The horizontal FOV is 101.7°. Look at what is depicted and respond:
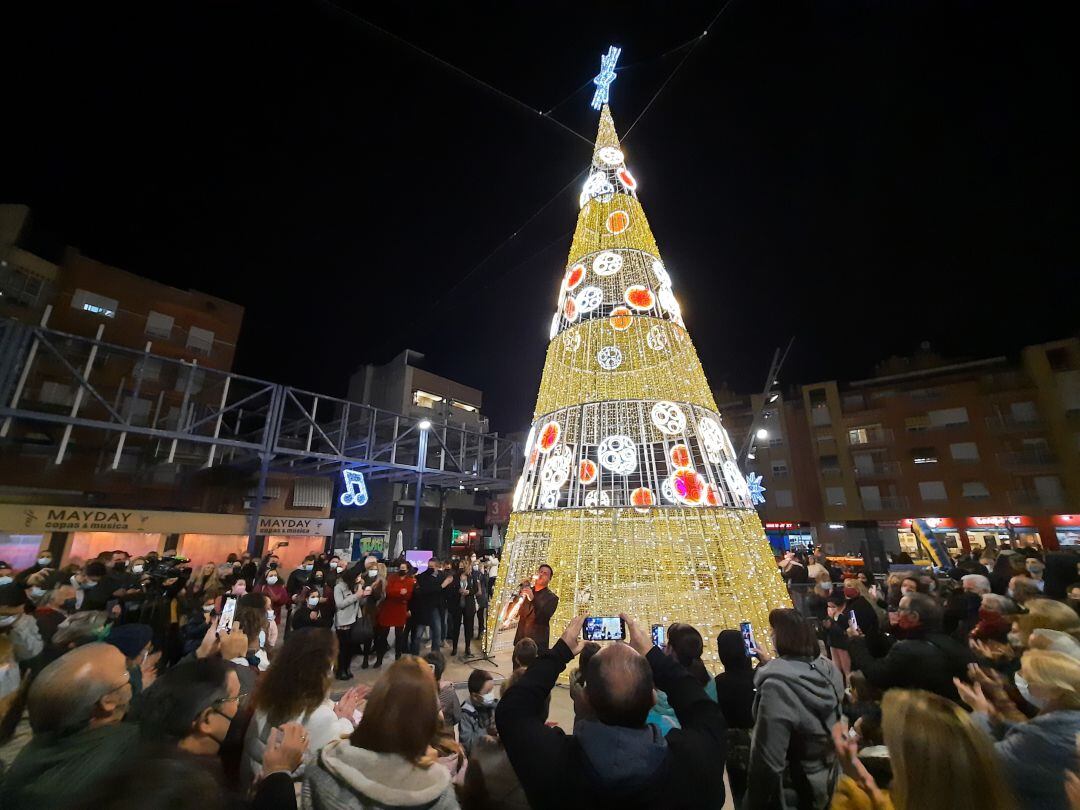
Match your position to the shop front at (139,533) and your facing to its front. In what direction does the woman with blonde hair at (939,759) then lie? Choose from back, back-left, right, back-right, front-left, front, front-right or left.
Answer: front-right

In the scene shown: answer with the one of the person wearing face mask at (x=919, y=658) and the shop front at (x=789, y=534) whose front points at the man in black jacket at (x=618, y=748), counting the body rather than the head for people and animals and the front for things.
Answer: the shop front

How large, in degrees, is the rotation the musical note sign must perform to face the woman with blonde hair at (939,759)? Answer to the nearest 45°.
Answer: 0° — it already faces them

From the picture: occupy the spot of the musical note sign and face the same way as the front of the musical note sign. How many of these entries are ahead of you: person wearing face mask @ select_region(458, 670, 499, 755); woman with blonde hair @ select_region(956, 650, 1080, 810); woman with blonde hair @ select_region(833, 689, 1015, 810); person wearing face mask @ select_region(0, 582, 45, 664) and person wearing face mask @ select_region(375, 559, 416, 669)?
5

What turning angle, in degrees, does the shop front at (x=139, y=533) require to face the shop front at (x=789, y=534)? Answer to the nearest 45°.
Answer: approximately 45° to its left

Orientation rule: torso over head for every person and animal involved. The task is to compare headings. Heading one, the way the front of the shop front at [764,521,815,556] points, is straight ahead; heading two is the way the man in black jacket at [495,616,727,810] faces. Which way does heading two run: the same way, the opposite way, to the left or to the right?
the opposite way

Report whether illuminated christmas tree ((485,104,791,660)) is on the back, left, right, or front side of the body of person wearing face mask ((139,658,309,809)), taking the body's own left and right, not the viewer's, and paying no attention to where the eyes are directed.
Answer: front

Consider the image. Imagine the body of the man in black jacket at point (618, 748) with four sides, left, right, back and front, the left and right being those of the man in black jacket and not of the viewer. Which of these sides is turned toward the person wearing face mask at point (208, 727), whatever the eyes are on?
left

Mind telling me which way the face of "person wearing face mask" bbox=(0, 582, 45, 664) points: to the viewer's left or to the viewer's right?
to the viewer's right

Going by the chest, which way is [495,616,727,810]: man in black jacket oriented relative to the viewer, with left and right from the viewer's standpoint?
facing away from the viewer

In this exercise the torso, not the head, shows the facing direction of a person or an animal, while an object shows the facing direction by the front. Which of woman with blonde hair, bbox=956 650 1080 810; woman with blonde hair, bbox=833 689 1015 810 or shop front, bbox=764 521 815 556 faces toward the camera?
the shop front

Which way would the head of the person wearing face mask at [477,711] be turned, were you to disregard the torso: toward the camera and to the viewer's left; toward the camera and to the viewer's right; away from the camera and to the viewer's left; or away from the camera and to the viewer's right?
toward the camera and to the viewer's right

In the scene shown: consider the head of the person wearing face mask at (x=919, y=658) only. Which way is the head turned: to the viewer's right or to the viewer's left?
to the viewer's left
